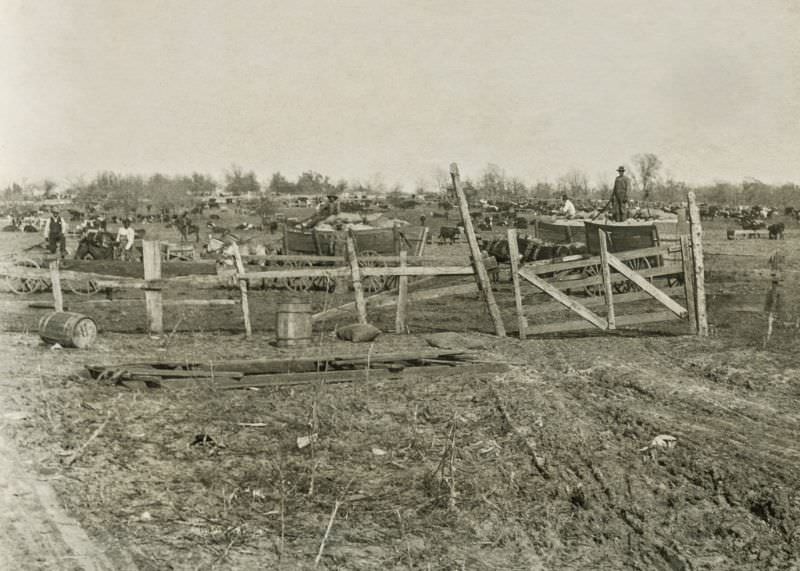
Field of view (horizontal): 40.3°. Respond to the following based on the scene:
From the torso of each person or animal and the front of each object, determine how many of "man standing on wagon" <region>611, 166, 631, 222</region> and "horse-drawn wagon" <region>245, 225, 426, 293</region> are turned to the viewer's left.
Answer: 1

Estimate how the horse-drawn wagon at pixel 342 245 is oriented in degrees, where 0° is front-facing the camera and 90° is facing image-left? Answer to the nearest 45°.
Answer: approximately 90°

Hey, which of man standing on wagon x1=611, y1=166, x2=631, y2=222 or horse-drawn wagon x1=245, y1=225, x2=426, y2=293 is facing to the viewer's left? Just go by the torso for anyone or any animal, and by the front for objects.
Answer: the horse-drawn wagon

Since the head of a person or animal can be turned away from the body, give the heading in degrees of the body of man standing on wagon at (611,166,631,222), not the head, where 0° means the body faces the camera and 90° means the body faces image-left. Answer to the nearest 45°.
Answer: approximately 0°

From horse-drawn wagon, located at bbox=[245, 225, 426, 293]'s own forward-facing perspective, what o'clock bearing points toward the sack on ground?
The sack on ground is roughly at 9 o'clock from the horse-drawn wagon.

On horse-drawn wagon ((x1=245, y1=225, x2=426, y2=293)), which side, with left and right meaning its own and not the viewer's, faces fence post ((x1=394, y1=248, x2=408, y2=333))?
left

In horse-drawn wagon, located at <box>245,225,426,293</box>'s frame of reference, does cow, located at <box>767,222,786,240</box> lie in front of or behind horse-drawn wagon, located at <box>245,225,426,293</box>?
behind

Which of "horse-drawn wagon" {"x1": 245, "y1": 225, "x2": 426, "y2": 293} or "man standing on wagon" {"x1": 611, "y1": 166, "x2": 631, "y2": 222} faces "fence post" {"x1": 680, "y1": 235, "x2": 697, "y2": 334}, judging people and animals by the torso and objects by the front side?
the man standing on wagon

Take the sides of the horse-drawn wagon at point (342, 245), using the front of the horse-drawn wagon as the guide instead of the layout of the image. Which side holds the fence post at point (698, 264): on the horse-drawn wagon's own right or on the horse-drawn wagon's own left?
on the horse-drawn wagon's own left
